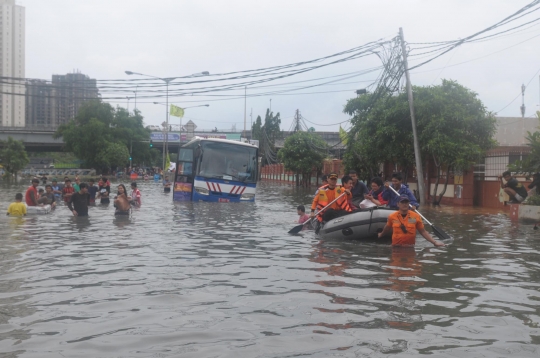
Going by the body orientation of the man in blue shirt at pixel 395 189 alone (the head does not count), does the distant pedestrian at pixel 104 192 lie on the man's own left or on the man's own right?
on the man's own right

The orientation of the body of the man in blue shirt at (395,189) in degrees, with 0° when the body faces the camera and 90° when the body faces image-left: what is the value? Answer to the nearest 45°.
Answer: approximately 45°

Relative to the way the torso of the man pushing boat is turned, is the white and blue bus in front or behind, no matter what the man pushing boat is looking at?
behind

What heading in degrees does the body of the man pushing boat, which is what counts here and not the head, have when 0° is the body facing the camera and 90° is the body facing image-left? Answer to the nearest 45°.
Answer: approximately 0°

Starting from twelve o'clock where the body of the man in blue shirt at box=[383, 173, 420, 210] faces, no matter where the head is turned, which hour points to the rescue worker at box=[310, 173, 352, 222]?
The rescue worker is roughly at 2 o'clock from the man in blue shirt.

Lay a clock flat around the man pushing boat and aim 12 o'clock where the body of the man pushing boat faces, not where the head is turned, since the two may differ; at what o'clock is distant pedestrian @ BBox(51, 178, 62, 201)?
The distant pedestrian is roughly at 4 o'clock from the man pushing boat.
